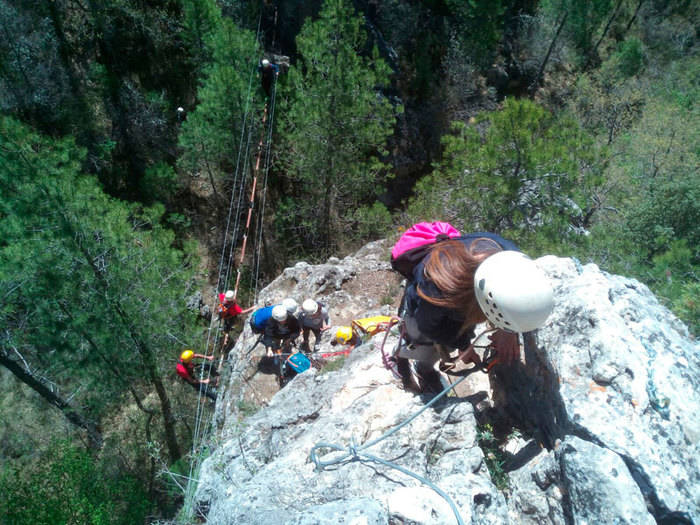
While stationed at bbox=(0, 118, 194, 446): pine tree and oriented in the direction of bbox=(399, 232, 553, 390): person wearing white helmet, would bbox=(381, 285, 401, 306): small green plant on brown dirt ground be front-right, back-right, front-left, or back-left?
front-left

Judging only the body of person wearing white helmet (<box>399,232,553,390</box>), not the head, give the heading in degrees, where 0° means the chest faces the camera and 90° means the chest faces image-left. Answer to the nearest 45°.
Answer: approximately 315°

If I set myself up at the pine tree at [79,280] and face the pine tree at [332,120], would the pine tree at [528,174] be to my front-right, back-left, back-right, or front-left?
front-right

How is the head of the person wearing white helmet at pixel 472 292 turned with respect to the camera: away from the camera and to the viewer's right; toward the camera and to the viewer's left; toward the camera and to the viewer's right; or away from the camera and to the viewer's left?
toward the camera and to the viewer's right

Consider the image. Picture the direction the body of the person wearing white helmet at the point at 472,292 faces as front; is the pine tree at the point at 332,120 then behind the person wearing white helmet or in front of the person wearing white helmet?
behind

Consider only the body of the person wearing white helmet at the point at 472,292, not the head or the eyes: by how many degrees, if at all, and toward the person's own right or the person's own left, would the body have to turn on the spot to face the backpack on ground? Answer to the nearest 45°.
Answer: approximately 180°

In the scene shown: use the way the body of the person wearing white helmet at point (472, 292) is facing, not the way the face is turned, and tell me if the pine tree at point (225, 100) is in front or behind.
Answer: behind

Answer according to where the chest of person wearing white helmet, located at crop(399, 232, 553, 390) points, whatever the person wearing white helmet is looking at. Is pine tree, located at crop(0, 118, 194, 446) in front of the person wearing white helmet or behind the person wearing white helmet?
behind

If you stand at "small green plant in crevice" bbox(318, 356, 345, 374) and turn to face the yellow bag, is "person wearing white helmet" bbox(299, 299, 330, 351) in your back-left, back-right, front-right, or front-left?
front-left
